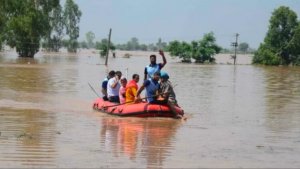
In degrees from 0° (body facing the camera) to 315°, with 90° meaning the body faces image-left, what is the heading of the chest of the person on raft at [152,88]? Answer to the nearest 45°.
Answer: approximately 315°

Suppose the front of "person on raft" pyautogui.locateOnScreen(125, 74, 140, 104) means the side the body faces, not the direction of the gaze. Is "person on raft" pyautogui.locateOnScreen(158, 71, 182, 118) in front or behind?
in front

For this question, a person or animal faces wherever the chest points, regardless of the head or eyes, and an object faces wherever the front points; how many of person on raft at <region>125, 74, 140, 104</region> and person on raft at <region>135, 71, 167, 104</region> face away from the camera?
0
